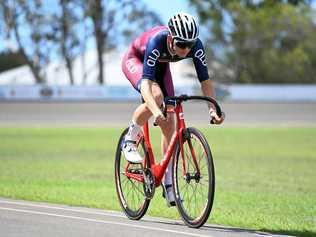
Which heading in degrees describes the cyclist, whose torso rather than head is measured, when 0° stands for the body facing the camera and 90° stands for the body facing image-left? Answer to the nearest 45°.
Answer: approximately 315°
